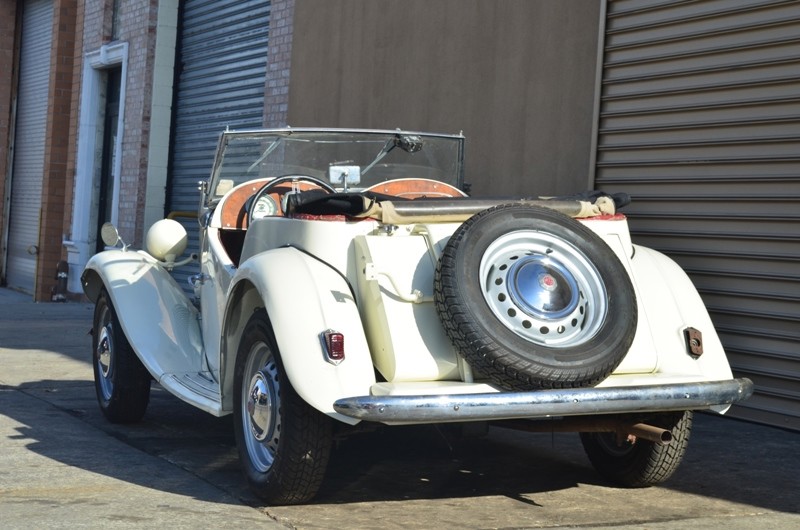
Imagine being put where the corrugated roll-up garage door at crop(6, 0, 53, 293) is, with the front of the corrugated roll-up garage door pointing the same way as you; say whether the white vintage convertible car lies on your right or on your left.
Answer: on your left

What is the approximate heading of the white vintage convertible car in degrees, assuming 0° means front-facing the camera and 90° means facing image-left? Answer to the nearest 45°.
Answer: approximately 135°

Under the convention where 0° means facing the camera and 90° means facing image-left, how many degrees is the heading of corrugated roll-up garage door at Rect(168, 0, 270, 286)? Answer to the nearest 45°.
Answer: approximately 45°

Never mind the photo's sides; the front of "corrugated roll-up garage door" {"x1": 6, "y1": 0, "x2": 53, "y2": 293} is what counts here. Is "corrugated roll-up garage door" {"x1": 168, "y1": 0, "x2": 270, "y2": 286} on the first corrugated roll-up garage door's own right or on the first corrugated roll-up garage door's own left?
on the first corrugated roll-up garage door's own left

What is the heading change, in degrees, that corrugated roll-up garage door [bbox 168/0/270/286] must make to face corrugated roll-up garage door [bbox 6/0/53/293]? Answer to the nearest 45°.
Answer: approximately 90° to its right

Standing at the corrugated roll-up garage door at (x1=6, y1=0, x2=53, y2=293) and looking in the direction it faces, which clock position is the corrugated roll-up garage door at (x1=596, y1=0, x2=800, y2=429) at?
the corrugated roll-up garage door at (x1=596, y1=0, x2=800, y2=429) is roughly at 10 o'clock from the corrugated roll-up garage door at (x1=6, y1=0, x2=53, y2=293).

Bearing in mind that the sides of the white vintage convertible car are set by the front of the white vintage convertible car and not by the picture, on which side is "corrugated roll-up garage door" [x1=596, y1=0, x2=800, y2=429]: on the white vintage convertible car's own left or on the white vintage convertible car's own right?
on the white vintage convertible car's own right
